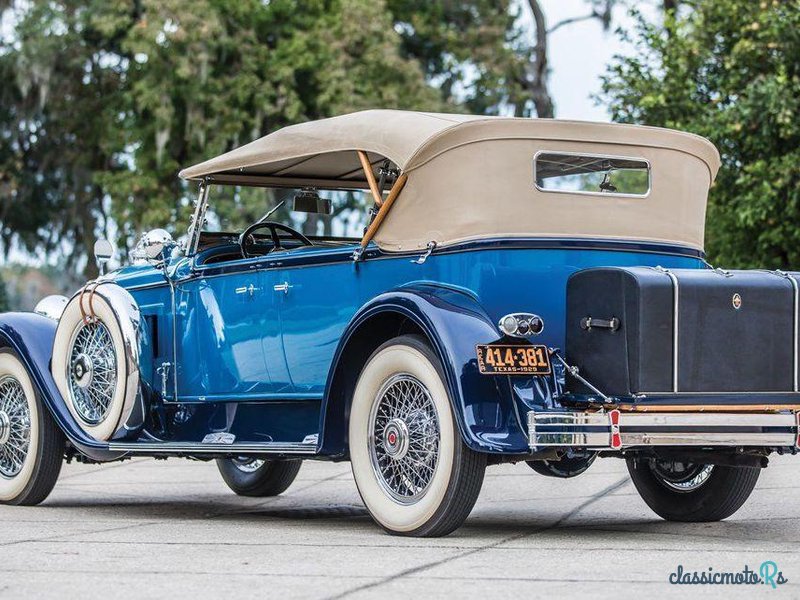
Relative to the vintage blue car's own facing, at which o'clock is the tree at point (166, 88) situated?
The tree is roughly at 1 o'clock from the vintage blue car.

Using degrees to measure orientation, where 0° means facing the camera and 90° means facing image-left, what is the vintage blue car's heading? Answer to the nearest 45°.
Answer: approximately 135°
